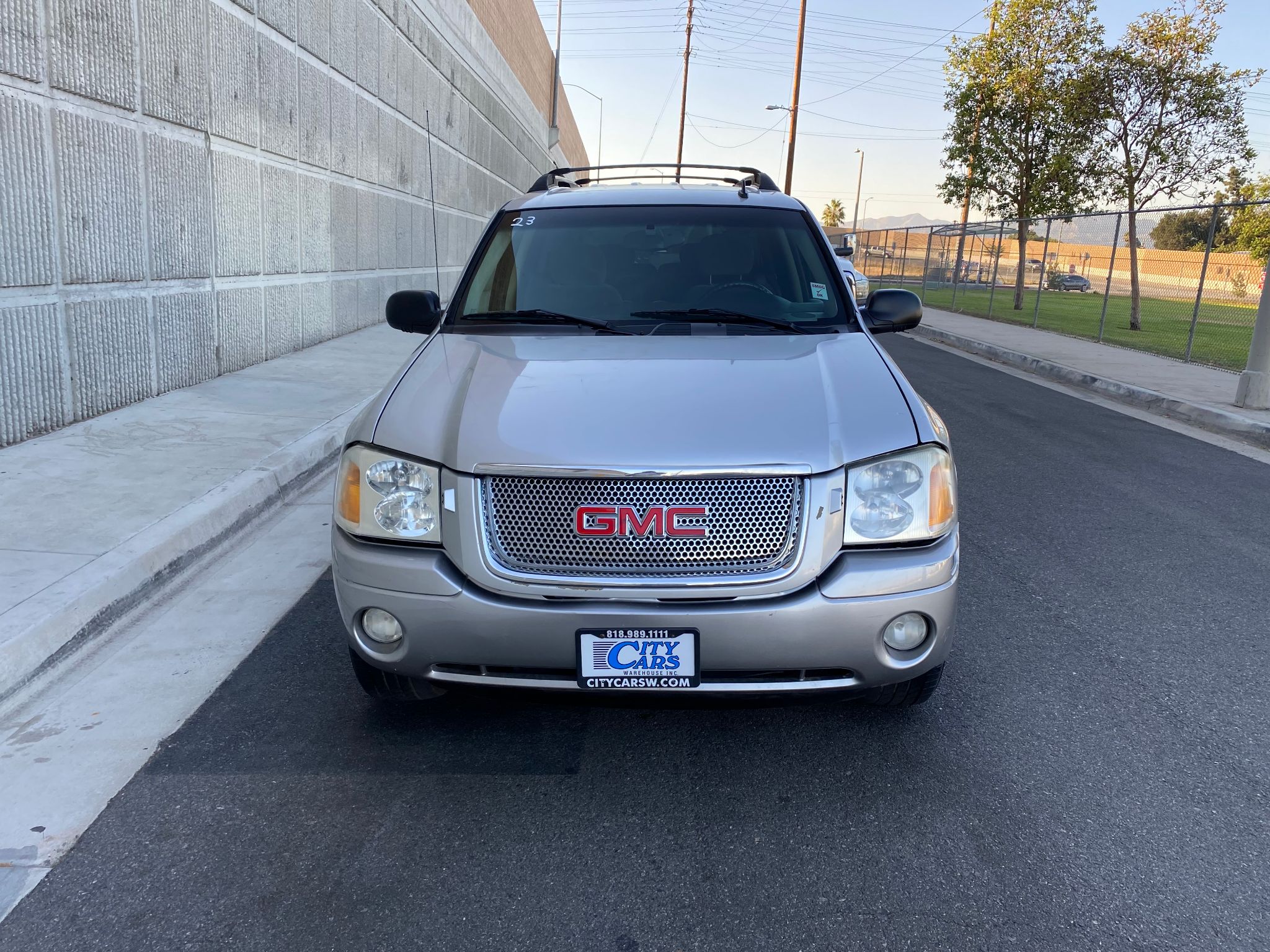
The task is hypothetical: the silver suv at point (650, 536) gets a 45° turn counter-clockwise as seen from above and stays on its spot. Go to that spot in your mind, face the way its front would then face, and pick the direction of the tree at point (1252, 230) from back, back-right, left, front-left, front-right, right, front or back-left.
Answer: left

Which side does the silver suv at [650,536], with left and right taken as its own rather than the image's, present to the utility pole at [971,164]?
back

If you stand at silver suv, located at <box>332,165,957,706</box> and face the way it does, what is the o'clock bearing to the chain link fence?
The chain link fence is roughly at 7 o'clock from the silver suv.

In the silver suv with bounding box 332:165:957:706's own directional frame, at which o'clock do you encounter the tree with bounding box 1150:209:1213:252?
The tree is roughly at 7 o'clock from the silver suv.

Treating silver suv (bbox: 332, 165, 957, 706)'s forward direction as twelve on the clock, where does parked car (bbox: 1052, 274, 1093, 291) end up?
The parked car is roughly at 7 o'clock from the silver suv.

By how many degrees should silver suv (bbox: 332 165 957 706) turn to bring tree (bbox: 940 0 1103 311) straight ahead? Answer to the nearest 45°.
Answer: approximately 180°

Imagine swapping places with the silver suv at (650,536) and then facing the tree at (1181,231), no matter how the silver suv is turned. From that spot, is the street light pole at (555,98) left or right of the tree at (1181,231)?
left

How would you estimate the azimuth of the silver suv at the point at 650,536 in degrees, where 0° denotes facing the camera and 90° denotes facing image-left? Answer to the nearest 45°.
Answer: approximately 0°

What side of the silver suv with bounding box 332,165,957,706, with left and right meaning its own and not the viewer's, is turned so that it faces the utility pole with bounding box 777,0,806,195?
back

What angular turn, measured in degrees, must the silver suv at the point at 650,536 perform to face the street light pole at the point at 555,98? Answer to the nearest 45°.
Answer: approximately 180°
